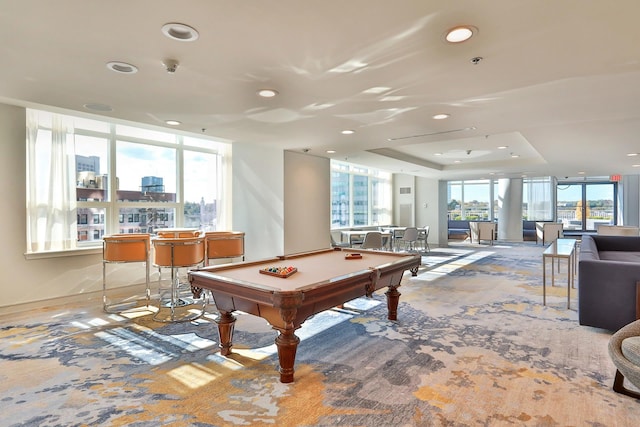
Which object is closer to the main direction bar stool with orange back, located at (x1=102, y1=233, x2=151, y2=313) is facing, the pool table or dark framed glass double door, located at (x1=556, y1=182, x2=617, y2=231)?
the dark framed glass double door

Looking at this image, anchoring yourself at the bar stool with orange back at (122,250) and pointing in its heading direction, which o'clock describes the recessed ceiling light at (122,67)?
The recessed ceiling light is roughly at 6 o'clock from the bar stool with orange back.

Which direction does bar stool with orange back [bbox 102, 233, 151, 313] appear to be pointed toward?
away from the camera

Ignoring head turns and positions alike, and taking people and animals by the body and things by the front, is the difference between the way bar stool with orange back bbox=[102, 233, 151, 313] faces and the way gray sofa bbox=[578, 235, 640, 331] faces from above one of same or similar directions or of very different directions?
very different directions

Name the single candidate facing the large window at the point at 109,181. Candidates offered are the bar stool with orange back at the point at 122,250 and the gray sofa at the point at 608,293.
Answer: the bar stool with orange back

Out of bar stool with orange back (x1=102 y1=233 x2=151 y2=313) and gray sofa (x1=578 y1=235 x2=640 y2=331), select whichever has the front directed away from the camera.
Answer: the bar stool with orange back
